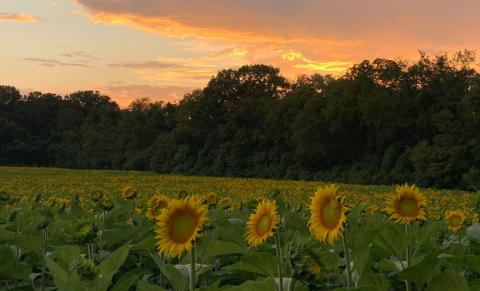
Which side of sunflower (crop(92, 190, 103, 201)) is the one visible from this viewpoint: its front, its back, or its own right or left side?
front

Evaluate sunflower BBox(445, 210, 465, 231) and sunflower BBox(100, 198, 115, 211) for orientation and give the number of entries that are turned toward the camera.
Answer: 2

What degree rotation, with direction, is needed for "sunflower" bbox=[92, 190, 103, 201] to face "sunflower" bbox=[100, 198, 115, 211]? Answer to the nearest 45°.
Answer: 0° — it already faces it

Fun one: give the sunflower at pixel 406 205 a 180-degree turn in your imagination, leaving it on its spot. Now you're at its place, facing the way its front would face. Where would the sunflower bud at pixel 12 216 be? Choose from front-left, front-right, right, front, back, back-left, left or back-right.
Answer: left

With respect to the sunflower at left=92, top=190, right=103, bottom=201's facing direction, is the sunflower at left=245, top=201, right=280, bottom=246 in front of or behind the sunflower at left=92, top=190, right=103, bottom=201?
in front

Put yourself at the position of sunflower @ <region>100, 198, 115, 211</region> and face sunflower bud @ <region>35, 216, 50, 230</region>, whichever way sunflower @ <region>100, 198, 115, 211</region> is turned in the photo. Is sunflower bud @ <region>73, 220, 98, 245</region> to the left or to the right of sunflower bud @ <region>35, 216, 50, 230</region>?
left

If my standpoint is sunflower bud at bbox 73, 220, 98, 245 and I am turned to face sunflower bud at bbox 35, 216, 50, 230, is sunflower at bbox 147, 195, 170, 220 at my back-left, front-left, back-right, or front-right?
front-right

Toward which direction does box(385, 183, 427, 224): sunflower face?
toward the camera

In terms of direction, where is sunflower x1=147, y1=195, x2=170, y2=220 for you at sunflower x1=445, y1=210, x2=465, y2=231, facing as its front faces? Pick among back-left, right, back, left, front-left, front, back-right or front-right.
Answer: front-right

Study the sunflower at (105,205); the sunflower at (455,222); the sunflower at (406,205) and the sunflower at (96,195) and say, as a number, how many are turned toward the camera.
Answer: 4

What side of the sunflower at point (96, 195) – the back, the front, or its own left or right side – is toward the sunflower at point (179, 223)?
front

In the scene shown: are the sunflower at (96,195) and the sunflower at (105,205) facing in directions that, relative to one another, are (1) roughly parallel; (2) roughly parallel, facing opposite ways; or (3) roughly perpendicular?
roughly parallel

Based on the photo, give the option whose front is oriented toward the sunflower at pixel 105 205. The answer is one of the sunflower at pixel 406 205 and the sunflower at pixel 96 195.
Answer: the sunflower at pixel 96 195

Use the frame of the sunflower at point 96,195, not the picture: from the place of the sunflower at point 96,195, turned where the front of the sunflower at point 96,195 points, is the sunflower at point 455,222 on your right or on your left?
on your left

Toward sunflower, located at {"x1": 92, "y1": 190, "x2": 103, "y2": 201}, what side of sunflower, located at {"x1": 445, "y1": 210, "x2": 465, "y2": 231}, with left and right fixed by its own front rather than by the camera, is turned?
right
